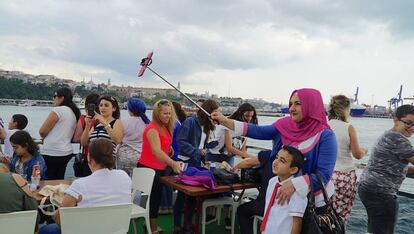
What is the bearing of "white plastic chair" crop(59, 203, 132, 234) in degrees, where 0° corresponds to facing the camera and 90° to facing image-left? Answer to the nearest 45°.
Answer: approximately 180°

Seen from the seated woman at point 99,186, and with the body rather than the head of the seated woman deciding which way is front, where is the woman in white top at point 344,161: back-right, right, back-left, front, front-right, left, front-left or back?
back-right

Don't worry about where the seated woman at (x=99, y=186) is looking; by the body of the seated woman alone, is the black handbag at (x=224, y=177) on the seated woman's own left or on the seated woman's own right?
on the seated woman's own right

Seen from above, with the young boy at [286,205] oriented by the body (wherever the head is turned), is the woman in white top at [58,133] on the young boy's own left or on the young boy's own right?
on the young boy's own right

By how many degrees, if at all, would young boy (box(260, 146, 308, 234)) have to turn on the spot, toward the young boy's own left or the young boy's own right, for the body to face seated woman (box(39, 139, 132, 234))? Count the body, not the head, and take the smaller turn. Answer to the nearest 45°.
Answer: approximately 45° to the young boy's own right

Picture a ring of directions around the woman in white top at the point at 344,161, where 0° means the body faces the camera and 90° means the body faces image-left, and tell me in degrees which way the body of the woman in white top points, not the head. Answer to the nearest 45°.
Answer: approximately 225°

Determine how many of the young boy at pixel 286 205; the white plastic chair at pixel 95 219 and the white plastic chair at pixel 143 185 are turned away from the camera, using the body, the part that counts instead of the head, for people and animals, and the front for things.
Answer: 1

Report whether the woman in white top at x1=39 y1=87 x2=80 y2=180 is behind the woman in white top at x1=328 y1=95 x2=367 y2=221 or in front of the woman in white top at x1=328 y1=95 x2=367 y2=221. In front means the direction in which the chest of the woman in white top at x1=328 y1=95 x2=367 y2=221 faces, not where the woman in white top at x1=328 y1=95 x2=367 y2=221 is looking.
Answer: behind

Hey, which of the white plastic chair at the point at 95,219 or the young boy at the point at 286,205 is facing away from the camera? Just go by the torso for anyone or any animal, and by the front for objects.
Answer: the white plastic chair

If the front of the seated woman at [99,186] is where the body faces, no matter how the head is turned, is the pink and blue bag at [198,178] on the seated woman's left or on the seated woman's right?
on the seated woman's right

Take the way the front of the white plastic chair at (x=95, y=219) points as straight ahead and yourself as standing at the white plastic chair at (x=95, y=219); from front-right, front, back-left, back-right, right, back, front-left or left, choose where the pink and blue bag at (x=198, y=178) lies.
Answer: front-right
